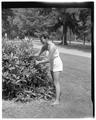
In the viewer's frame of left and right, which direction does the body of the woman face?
facing to the left of the viewer
